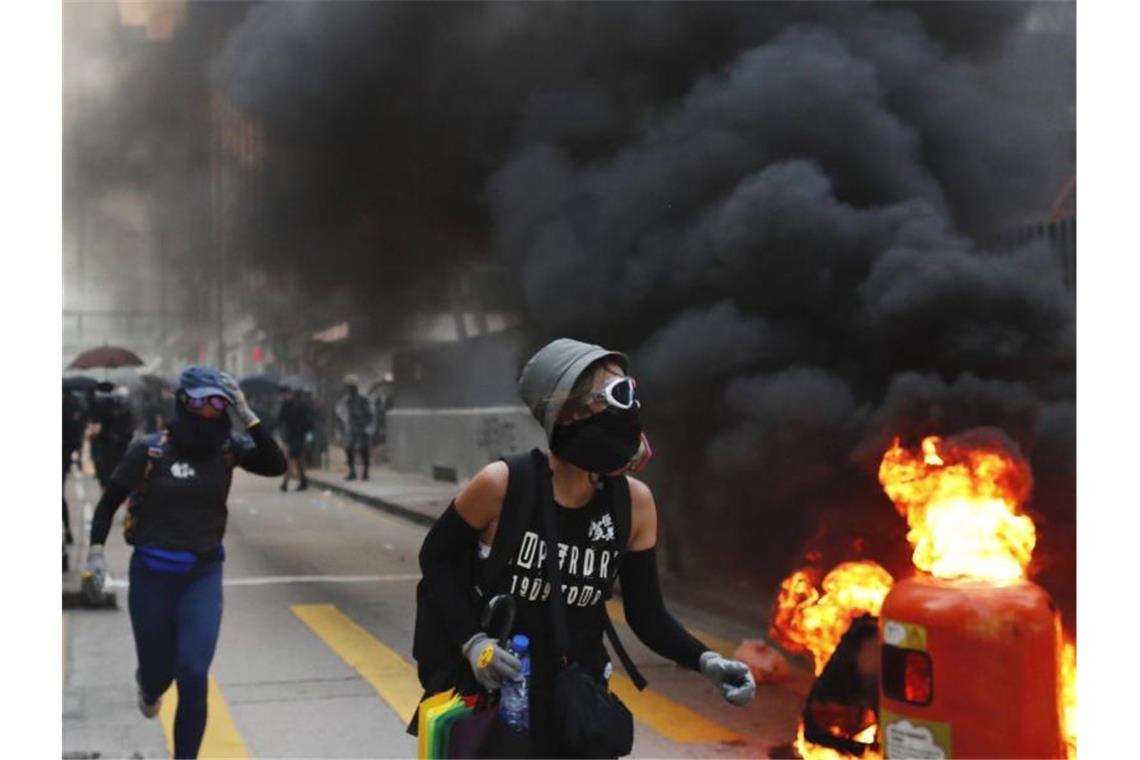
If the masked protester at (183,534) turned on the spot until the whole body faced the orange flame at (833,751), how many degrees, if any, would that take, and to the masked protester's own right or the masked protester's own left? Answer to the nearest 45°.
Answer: approximately 90° to the masked protester's own left

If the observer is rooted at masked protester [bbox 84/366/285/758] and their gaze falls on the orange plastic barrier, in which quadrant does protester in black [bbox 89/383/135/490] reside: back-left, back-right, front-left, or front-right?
back-left

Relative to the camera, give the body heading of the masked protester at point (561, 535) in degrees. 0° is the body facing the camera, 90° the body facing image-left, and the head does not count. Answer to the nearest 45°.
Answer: approximately 315°

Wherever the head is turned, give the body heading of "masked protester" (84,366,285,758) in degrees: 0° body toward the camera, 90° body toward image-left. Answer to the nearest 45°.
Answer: approximately 0°

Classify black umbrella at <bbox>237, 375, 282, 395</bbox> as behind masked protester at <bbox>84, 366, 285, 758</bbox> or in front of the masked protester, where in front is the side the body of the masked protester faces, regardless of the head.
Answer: behind

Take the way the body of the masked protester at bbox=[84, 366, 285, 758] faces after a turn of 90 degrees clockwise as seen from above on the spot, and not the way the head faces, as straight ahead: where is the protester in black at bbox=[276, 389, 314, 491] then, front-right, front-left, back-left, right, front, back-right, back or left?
right

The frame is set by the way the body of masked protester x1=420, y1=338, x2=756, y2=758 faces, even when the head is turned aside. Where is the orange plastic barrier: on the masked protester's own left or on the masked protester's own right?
on the masked protester's own left

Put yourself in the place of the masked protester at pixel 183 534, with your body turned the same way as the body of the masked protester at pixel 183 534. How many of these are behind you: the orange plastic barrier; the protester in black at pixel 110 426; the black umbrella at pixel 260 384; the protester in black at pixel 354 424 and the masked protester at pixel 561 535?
3

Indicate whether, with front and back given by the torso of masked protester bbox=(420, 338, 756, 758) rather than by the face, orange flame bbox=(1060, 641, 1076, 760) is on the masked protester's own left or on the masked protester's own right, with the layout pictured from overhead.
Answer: on the masked protester's own left

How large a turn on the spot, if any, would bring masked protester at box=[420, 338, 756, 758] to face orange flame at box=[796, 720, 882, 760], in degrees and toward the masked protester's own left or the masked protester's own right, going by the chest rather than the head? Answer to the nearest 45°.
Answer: approximately 90° to the masked protester's own left

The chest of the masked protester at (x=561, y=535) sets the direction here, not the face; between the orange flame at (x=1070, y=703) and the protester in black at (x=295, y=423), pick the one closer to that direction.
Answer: the orange flame
